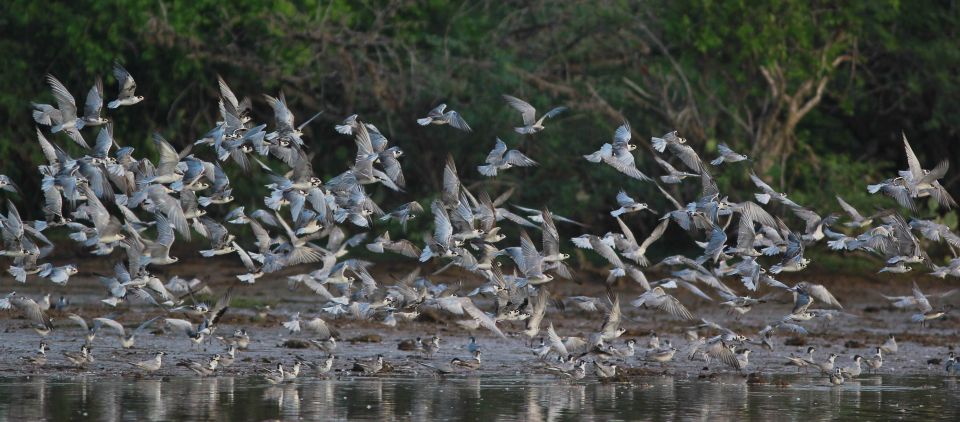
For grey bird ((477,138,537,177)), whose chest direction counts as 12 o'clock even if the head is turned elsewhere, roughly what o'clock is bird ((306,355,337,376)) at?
The bird is roughly at 4 o'clock from the grey bird.

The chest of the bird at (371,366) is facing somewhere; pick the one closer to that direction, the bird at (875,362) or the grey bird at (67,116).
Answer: the bird

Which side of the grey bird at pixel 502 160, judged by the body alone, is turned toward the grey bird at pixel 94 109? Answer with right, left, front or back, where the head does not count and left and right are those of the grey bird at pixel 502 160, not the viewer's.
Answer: back
